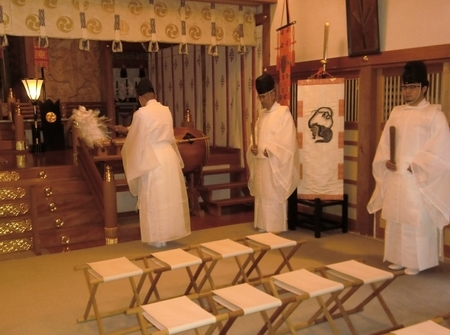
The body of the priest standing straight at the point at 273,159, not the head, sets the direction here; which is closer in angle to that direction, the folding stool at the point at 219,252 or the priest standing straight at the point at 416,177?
the folding stool

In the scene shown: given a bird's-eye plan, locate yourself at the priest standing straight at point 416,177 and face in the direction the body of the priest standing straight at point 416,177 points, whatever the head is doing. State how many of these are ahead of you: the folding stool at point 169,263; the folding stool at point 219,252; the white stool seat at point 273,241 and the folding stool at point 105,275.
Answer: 4

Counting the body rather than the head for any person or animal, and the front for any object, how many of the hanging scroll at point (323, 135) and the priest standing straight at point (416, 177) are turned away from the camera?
0

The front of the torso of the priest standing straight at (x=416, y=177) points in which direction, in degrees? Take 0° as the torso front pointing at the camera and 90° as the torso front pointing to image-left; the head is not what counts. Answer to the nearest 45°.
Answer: approximately 45°

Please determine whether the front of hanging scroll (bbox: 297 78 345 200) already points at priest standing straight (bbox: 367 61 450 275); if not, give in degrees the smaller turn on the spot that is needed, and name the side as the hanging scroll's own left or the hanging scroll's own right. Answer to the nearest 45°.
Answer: approximately 45° to the hanging scroll's own left

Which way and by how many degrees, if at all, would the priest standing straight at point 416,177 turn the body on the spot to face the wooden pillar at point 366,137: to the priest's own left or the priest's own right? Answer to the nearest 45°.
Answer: approximately 90° to the priest's own right

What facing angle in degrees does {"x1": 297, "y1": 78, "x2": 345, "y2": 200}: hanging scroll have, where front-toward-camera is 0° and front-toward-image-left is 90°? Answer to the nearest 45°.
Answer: approximately 0°

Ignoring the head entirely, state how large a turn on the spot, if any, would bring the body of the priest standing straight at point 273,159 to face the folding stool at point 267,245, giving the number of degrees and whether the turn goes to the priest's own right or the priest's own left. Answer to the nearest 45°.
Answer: approximately 45° to the priest's own left

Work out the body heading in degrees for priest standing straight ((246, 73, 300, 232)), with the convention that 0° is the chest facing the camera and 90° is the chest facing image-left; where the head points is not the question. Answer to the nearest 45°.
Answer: approximately 45°

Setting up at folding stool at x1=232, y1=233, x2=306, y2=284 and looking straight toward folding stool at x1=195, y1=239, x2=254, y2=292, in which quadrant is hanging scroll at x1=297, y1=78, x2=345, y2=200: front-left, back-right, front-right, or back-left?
back-right

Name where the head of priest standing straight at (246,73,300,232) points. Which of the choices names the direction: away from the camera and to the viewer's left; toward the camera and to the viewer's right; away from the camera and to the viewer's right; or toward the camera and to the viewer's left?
toward the camera and to the viewer's left
